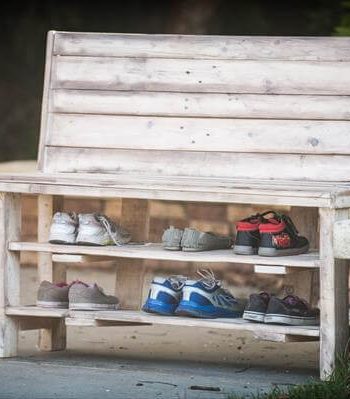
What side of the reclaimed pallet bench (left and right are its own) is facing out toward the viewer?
front
